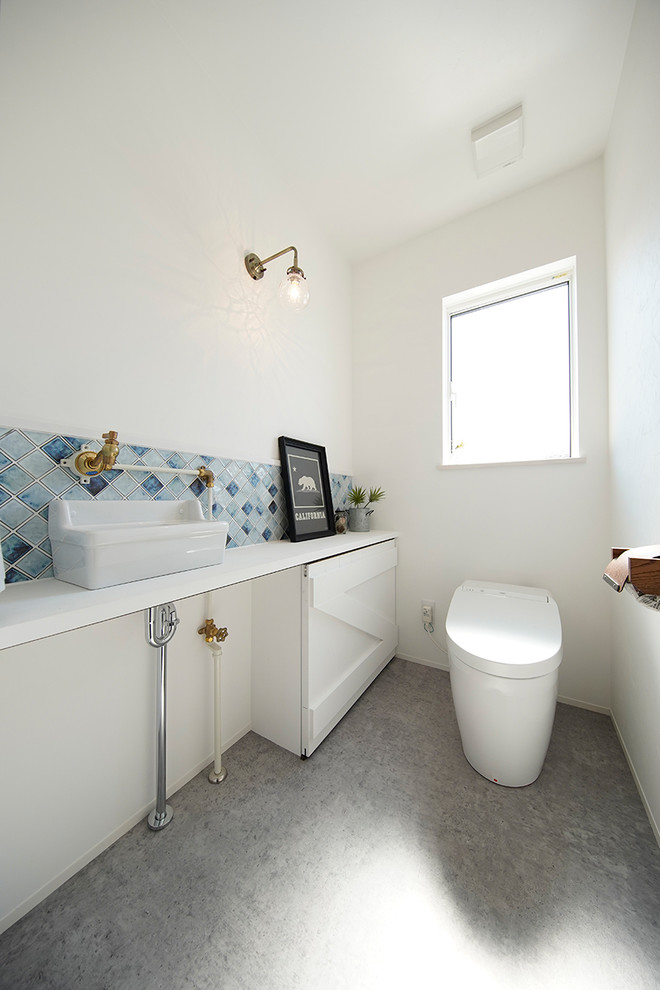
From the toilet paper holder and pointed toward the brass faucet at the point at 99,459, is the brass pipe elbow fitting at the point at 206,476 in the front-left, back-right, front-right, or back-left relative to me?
front-right

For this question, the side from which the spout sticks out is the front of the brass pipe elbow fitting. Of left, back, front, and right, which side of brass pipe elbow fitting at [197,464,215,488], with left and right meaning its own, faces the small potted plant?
left

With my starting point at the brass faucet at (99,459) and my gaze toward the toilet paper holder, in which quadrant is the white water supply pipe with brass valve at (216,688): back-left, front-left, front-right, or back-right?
front-left

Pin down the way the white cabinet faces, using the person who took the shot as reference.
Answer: facing the viewer and to the right of the viewer

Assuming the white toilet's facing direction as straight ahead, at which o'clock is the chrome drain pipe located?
The chrome drain pipe is roughly at 2 o'clock from the white toilet.

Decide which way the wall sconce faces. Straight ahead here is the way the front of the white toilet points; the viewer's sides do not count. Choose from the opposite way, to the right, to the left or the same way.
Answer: to the left

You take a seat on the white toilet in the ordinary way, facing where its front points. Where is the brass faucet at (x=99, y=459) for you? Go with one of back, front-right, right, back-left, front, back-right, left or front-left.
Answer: front-right

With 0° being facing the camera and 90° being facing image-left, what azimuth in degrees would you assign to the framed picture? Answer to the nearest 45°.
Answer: approximately 315°

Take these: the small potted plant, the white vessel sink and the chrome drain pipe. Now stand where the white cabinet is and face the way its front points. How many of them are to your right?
2

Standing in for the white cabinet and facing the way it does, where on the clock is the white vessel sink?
The white vessel sink is roughly at 3 o'clock from the white cabinet.

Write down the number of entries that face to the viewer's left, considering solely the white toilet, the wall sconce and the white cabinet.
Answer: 0

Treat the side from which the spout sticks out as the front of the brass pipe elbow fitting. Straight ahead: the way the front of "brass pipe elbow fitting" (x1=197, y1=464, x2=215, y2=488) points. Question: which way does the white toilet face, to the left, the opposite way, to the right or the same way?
to the right

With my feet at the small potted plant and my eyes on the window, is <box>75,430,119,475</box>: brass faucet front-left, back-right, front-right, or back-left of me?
back-right
